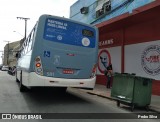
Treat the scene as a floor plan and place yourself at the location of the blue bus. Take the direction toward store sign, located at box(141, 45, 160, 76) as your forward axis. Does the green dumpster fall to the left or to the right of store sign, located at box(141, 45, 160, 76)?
right

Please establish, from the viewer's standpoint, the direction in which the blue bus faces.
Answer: facing away from the viewer and to the left of the viewer

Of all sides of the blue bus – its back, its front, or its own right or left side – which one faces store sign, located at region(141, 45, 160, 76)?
right

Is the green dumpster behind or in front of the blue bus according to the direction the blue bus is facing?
behind
